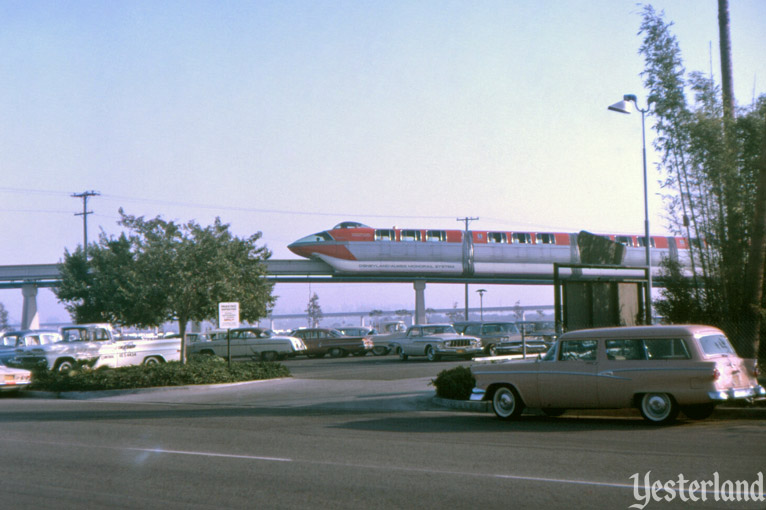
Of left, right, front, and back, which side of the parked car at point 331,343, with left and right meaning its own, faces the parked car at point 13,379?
right

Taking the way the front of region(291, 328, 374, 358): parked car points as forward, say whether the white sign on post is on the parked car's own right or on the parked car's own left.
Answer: on the parked car's own right

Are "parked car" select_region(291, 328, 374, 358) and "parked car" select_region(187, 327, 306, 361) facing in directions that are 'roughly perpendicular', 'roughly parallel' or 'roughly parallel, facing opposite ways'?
roughly parallel

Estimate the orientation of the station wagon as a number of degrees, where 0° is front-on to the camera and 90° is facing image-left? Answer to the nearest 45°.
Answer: approximately 135°

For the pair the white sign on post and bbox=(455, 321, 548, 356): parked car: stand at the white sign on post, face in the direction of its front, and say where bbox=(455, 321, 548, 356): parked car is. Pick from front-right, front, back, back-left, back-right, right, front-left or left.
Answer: back-left

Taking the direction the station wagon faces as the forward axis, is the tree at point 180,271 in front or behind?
in front

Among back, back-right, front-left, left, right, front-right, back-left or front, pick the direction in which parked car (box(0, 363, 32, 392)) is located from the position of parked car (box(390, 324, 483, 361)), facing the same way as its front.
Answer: right

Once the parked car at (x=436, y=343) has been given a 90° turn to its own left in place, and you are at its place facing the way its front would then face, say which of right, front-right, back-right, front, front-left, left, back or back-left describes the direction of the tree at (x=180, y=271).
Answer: back

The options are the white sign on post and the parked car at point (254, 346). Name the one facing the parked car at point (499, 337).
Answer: the parked car at point (254, 346)

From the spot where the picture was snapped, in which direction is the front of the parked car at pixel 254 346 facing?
facing the viewer and to the right of the viewer

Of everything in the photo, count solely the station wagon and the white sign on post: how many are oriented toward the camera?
1

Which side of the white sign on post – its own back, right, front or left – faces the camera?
front

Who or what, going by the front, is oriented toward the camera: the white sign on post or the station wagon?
the white sign on post
